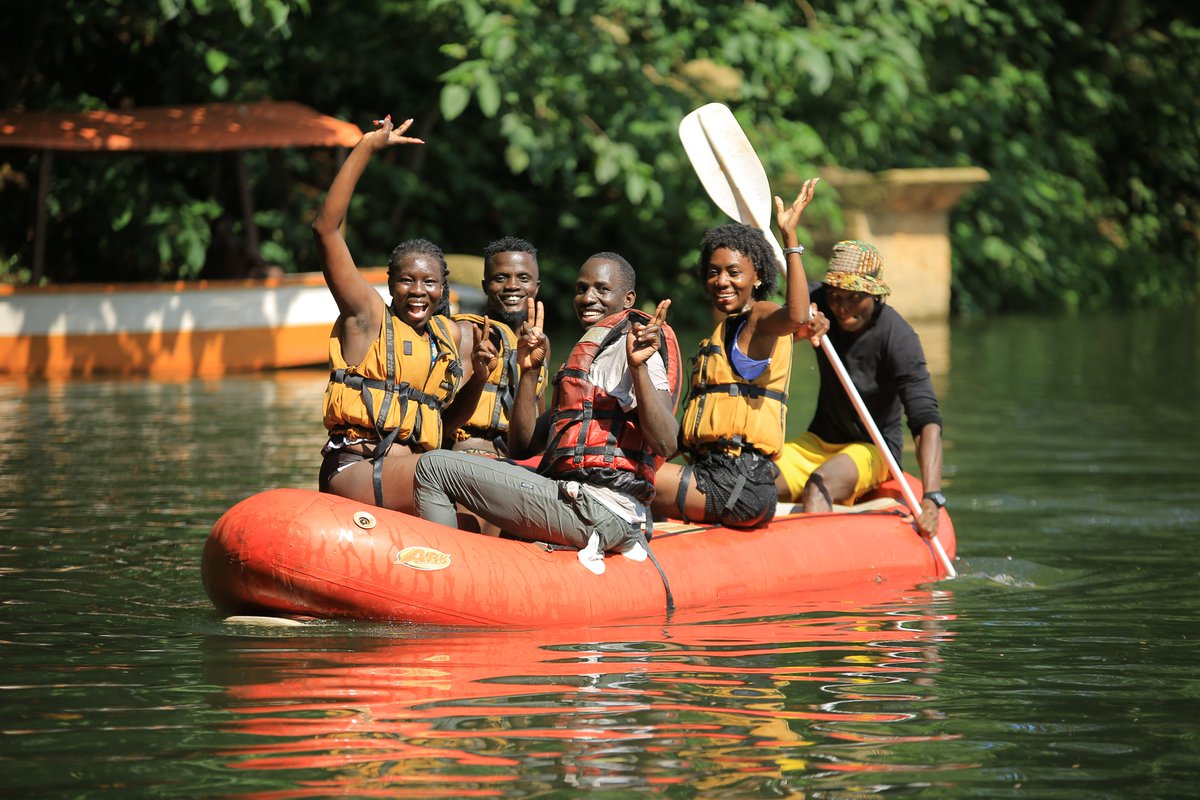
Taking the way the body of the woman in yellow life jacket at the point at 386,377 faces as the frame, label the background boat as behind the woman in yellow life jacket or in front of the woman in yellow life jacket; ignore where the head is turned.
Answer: behind

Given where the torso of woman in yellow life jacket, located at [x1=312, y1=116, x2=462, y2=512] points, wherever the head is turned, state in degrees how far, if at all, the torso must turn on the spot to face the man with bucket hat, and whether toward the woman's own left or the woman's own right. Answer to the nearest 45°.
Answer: approximately 90° to the woman's own left

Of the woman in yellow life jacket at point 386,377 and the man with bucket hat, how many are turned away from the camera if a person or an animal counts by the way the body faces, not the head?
0

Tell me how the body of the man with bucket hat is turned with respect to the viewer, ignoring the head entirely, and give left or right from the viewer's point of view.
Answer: facing the viewer and to the left of the viewer

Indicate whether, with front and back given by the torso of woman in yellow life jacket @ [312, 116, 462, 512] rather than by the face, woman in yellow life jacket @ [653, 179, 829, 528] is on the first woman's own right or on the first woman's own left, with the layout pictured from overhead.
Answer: on the first woman's own left

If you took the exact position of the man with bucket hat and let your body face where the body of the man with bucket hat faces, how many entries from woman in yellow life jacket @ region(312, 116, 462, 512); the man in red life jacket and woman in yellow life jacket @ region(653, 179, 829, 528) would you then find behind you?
0

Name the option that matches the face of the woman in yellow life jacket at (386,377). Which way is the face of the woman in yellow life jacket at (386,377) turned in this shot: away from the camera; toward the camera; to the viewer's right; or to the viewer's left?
toward the camera

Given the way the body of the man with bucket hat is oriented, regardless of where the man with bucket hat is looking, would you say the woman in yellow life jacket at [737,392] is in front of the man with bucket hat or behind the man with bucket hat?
in front
